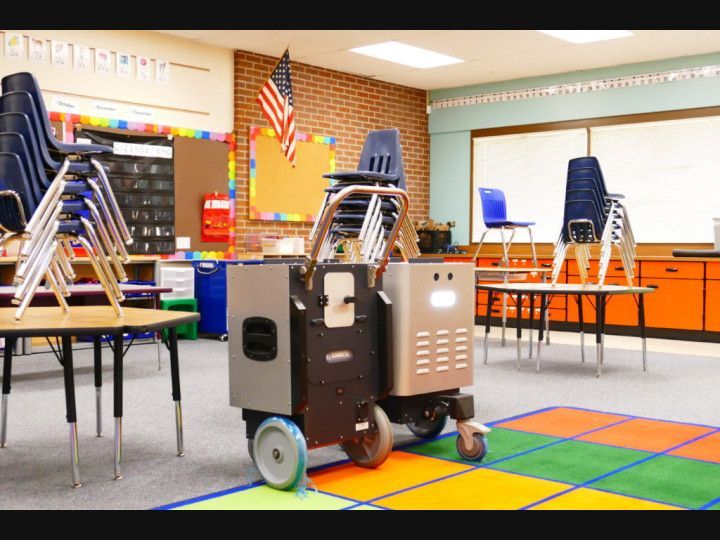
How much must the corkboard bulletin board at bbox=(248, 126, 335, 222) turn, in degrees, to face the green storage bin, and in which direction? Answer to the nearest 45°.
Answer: approximately 90° to its right

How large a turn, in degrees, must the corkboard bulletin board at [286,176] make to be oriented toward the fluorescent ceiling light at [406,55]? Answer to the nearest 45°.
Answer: approximately 45° to its left

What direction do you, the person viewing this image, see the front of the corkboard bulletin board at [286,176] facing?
facing the viewer and to the right of the viewer

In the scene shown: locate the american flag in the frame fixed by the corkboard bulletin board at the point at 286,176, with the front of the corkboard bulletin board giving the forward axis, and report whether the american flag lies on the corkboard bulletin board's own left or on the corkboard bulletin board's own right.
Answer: on the corkboard bulletin board's own right

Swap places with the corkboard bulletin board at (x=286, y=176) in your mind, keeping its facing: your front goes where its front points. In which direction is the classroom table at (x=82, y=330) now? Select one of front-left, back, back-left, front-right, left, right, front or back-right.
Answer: front-right

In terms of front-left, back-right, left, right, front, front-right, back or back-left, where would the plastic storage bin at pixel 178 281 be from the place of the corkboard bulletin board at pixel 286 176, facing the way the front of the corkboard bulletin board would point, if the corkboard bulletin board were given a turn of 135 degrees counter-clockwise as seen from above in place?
back-left

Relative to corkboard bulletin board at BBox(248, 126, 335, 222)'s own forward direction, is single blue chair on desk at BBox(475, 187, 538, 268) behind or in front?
in front
